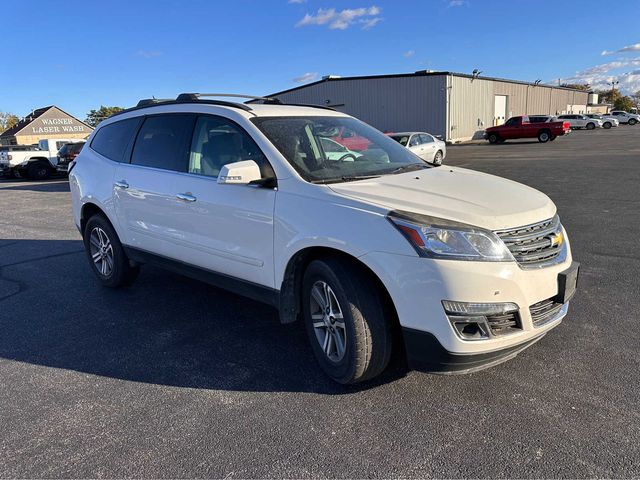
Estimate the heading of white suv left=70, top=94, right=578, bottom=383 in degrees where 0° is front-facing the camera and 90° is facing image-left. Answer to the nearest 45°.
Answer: approximately 315°

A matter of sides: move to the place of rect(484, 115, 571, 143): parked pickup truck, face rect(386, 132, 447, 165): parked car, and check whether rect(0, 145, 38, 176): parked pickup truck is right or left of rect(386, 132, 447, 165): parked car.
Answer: right

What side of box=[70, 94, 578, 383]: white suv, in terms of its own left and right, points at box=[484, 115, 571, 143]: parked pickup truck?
left

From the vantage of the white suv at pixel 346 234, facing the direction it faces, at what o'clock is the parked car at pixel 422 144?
The parked car is roughly at 8 o'clock from the white suv.

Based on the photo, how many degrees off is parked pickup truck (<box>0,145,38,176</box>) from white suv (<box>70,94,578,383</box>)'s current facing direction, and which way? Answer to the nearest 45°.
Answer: approximately 180°

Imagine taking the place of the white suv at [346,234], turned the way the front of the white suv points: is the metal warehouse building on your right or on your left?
on your left
